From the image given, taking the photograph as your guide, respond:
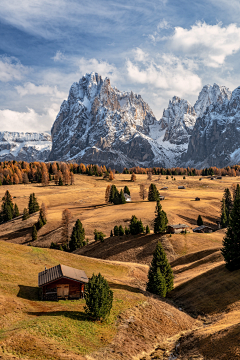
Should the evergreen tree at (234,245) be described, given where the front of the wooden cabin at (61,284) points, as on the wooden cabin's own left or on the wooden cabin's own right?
on the wooden cabin's own left

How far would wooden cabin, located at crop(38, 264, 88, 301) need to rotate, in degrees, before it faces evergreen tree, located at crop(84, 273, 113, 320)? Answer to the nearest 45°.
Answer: approximately 45° to its left

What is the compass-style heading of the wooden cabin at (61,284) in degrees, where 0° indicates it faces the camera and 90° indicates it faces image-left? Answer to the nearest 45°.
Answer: approximately 0°

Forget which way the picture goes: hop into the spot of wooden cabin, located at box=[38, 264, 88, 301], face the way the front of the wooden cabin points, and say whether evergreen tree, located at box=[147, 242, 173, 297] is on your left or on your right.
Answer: on your left
